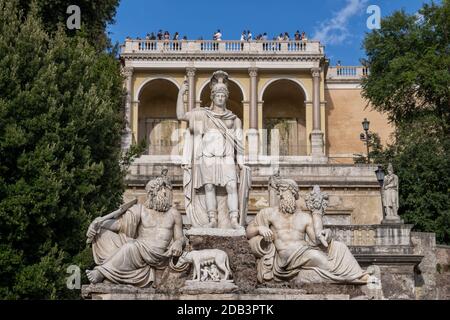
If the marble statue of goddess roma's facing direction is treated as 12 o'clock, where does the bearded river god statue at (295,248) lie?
The bearded river god statue is roughly at 10 o'clock from the marble statue of goddess roma.

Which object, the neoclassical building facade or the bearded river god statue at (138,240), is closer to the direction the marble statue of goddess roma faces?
the bearded river god statue

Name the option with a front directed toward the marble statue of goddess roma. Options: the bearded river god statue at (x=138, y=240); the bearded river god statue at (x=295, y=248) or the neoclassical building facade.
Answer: the neoclassical building facade

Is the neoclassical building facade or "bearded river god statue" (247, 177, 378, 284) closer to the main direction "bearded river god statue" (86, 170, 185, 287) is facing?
the bearded river god statue

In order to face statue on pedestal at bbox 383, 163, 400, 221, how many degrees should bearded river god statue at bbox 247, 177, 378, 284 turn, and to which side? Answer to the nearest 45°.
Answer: approximately 180°

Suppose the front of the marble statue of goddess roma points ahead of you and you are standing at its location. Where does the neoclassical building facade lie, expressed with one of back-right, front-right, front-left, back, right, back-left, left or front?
back

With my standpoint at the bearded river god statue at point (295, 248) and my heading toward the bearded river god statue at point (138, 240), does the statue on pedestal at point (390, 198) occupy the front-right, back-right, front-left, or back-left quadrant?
back-right

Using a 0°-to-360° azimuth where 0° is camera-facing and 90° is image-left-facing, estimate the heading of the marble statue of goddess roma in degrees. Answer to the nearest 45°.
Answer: approximately 0°
